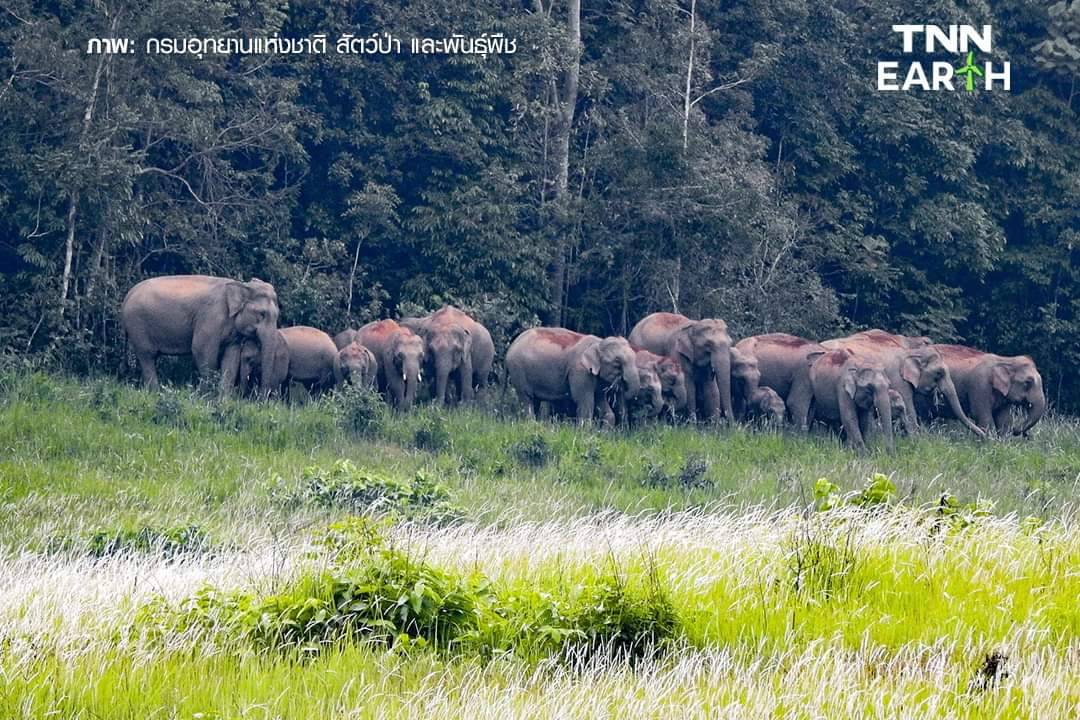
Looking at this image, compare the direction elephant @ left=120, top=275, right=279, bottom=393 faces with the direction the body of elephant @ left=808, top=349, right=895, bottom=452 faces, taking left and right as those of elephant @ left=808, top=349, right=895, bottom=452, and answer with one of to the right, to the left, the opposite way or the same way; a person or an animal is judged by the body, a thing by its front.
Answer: to the left

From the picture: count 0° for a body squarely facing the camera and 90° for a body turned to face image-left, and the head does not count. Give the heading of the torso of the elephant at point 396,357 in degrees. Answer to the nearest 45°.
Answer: approximately 315°

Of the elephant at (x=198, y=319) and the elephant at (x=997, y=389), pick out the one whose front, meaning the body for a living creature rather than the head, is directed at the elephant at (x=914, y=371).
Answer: the elephant at (x=198, y=319)

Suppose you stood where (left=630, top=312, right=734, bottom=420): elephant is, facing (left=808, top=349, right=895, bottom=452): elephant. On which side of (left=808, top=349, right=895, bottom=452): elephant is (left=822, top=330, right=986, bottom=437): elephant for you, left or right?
left

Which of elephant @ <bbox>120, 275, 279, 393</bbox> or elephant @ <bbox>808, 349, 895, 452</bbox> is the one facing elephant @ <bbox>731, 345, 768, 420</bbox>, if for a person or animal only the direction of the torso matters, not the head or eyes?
elephant @ <bbox>120, 275, 279, 393</bbox>

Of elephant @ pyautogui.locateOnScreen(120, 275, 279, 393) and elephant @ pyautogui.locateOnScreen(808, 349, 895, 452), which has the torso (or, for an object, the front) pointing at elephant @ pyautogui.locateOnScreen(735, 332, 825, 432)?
elephant @ pyautogui.locateOnScreen(120, 275, 279, 393)

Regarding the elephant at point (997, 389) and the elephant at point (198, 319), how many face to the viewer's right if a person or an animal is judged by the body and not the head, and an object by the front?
2

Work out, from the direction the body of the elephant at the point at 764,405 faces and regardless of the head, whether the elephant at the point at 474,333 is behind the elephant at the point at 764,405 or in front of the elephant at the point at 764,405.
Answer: behind

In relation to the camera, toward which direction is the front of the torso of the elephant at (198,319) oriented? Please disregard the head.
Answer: to the viewer's right

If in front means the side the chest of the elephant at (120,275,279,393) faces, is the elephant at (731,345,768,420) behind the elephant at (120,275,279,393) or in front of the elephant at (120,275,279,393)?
in front

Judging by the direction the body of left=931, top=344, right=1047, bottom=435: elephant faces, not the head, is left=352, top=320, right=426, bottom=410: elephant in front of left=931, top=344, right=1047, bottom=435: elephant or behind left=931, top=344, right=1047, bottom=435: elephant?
behind

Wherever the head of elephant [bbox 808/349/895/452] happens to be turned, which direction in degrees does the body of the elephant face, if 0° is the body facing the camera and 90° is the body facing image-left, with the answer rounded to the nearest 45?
approximately 315°

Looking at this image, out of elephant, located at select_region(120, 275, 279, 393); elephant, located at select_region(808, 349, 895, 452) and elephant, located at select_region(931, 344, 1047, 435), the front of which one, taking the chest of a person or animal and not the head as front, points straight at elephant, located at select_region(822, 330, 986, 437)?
elephant, located at select_region(120, 275, 279, 393)

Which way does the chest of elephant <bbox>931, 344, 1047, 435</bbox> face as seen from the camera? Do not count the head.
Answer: to the viewer's right
